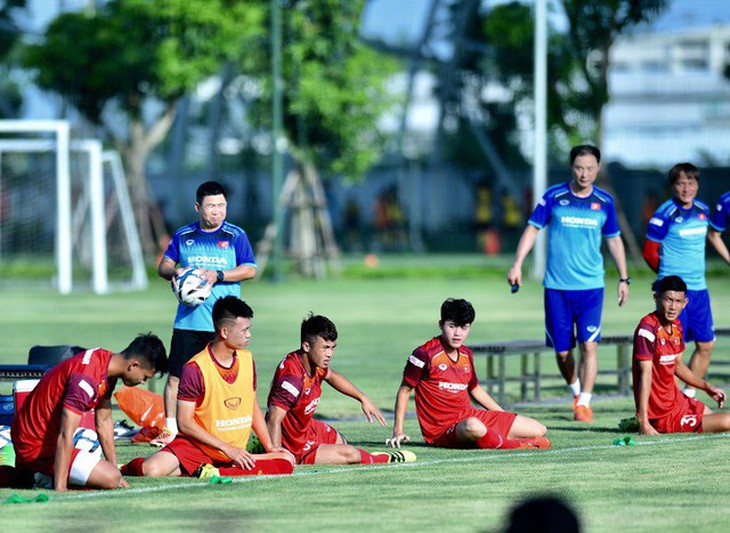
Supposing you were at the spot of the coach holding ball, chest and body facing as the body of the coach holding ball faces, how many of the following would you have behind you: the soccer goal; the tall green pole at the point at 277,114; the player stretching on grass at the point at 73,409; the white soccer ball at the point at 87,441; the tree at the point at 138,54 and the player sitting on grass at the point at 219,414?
3

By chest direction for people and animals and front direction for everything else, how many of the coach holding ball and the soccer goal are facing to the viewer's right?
0

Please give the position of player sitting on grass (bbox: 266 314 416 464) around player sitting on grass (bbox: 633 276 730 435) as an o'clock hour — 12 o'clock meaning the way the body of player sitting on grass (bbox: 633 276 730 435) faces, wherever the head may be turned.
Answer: player sitting on grass (bbox: 266 314 416 464) is roughly at 3 o'clock from player sitting on grass (bbox: 633 276 730 435).

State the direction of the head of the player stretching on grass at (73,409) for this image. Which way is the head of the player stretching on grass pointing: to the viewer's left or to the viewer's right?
to the viewer's right

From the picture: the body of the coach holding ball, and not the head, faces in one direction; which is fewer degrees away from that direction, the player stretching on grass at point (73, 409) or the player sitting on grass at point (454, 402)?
the player stretching on grass

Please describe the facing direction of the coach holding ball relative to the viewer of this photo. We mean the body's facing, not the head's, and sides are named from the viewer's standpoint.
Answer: facing the viewer

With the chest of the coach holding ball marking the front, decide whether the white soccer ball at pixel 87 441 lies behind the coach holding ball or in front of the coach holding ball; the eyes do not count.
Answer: in front

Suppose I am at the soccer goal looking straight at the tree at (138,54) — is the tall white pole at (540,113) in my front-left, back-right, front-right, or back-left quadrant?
front-right

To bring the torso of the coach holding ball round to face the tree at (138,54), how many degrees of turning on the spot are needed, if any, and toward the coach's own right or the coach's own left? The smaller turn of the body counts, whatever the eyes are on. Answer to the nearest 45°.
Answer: approximately 180°

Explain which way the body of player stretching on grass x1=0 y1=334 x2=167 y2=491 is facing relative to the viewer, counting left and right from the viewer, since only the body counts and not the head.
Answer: facing to the right of the viewer

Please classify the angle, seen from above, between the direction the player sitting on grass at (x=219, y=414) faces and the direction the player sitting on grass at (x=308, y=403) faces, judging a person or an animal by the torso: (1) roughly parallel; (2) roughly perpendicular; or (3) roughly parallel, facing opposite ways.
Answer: roughly parallel

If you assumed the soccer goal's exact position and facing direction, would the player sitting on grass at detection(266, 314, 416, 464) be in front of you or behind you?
in front
